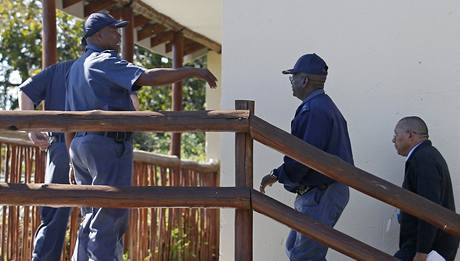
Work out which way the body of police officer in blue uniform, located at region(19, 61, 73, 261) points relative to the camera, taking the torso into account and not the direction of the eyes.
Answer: away from the camera

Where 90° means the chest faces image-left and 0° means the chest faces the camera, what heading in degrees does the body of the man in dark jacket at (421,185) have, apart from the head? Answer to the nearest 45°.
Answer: approximately 90°

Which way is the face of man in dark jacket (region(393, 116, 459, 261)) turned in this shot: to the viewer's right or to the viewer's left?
to the viewer's left

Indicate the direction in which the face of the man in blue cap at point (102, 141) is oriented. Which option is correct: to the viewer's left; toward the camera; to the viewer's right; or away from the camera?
to the viewer's right
